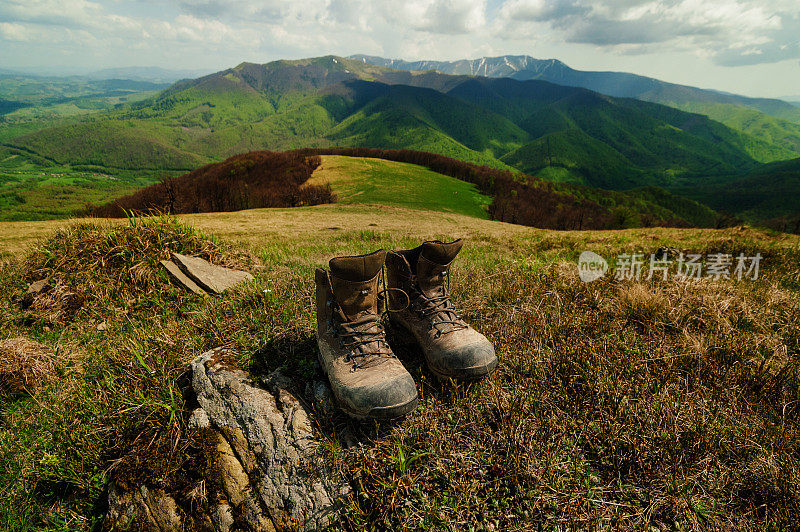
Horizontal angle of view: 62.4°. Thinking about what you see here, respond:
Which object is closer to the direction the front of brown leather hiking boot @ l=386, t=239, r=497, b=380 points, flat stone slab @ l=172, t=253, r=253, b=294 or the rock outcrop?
the rock outcrop

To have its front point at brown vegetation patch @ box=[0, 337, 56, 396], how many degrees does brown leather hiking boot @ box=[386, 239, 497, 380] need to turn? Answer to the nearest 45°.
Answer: approximately 135° to its right

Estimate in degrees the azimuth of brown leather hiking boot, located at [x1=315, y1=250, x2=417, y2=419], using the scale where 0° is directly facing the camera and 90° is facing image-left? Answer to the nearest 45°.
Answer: approximately 315°

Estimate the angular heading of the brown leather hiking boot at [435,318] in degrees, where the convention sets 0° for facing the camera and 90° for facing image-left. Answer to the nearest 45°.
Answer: approximately 315°

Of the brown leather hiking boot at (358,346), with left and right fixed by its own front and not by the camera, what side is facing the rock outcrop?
right

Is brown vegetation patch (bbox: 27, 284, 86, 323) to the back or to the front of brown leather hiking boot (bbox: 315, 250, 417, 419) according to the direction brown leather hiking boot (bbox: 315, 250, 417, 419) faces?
to the back

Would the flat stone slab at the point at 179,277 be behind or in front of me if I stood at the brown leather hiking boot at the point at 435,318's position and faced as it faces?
behind

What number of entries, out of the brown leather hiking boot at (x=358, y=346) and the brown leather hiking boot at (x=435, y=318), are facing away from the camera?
0

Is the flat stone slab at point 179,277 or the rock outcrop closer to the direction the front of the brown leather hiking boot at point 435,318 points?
the rock outcrop
